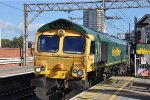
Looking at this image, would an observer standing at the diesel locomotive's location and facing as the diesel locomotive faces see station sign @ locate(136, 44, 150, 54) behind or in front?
behind

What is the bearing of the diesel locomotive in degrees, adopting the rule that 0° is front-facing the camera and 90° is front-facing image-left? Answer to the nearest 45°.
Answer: approximately 45°

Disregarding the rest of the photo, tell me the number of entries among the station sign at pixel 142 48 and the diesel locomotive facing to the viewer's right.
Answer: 0

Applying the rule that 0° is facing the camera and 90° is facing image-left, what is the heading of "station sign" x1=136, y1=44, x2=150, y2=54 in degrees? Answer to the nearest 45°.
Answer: approximately 0°
